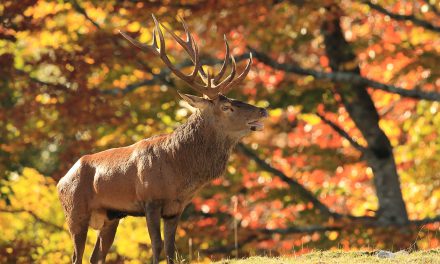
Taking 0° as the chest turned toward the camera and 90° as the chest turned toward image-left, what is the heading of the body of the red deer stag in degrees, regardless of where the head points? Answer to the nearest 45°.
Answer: approximately 270°

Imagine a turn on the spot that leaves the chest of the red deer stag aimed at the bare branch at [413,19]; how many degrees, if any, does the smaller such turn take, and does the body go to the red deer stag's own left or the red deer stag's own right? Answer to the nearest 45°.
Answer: approximately 45° to the red deer stag's own left
